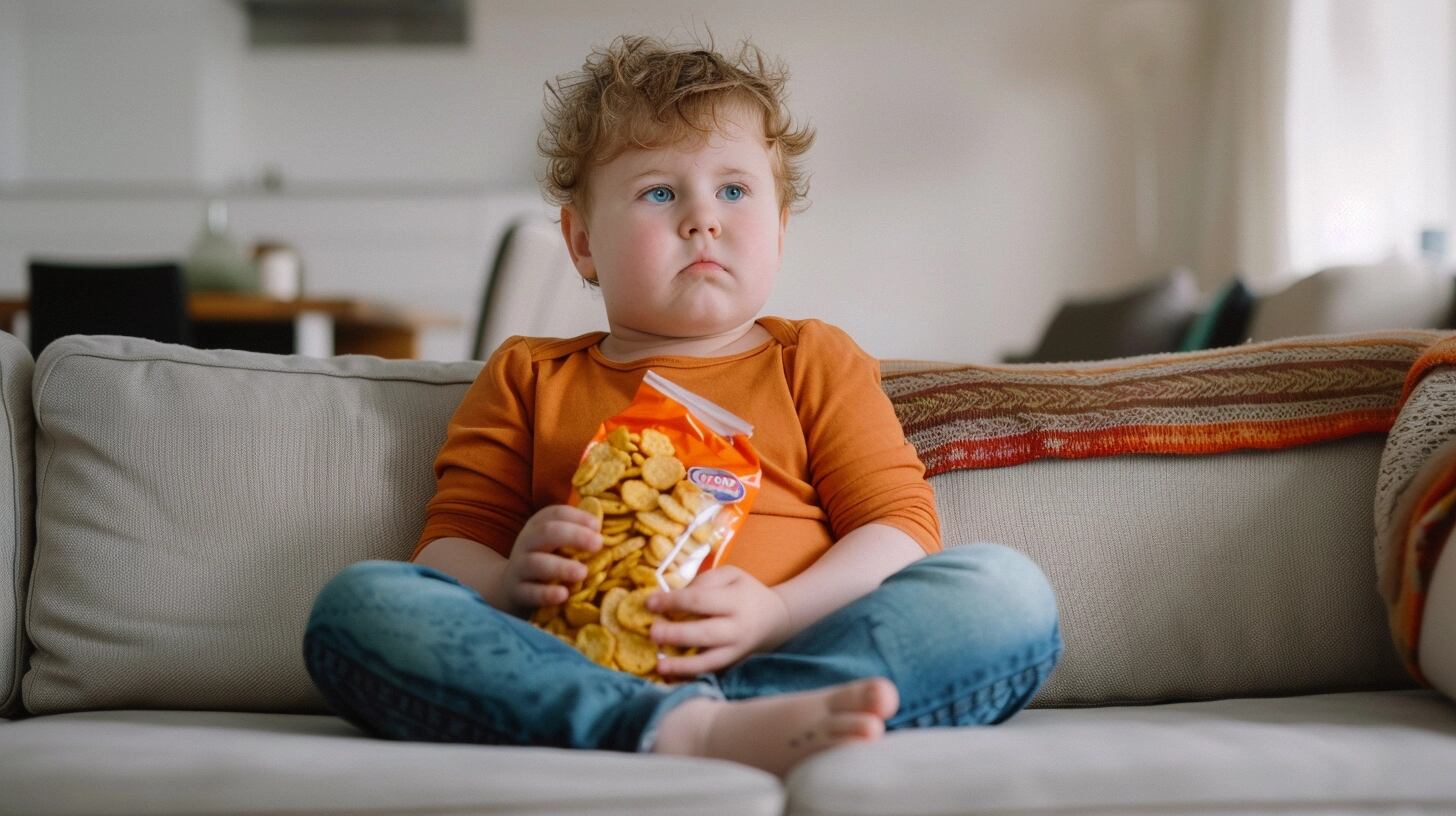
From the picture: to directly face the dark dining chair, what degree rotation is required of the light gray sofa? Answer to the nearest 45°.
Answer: approximately 135° to its right

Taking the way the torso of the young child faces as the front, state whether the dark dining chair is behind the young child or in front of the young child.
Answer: behind

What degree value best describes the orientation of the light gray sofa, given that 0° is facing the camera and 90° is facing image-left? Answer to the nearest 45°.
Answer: approximately 0°

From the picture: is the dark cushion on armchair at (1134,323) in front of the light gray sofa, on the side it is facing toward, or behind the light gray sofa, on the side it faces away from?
behind

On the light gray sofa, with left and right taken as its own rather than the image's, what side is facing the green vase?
back

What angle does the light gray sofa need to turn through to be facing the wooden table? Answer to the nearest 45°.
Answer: approximately 180°

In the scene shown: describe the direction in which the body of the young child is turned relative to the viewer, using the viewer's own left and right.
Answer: facing the viewer
